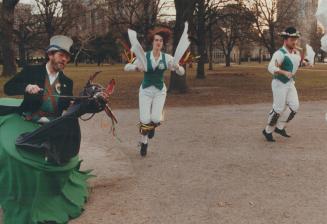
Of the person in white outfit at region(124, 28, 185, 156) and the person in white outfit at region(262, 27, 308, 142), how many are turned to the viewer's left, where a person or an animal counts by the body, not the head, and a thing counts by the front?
0

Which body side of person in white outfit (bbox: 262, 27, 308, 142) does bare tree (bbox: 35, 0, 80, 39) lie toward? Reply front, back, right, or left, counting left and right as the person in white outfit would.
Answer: back

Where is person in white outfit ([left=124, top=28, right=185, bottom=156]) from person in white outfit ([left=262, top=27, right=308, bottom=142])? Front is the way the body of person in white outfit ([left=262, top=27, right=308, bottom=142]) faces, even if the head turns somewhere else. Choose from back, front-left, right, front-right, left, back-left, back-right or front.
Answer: right

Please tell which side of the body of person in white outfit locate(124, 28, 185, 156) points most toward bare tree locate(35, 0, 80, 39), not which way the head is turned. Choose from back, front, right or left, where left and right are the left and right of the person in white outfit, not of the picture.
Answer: back

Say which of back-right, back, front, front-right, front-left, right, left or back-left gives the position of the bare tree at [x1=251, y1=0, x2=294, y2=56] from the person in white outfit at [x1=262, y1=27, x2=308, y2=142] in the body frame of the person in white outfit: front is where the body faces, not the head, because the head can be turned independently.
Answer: back-left

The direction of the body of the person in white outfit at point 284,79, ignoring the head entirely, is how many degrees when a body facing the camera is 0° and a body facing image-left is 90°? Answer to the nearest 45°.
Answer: approximately 315°

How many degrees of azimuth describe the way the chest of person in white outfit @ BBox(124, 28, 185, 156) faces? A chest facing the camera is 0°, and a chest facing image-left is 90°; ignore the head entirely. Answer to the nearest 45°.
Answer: approximately 0°

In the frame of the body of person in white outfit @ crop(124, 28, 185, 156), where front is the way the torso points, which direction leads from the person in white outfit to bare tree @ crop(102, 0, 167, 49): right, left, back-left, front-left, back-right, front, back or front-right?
back
